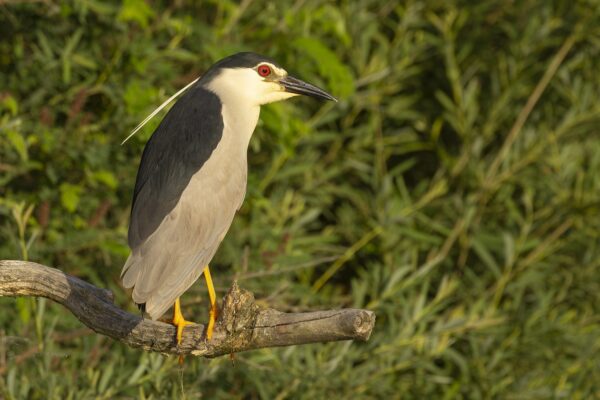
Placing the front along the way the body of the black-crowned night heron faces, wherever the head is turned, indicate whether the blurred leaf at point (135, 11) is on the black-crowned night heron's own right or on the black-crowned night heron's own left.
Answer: on the black-crowned night heron's own left

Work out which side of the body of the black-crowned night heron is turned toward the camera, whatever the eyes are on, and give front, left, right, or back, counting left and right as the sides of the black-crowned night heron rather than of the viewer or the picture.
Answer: right

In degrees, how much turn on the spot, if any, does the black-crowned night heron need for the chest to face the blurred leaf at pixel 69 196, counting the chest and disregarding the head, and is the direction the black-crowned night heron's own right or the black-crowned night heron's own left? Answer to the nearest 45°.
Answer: approximately 135° to the black-crowned night heron's own left

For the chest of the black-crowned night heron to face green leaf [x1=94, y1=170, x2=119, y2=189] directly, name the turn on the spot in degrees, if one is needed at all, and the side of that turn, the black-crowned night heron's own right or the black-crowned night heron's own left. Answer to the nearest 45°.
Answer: approximately 135° to the black-crowned night heron's own left
